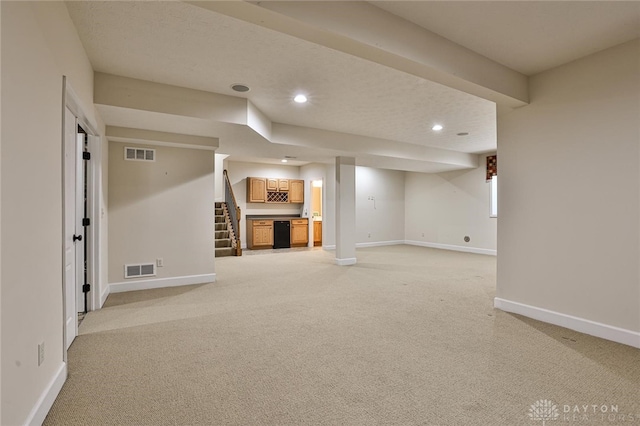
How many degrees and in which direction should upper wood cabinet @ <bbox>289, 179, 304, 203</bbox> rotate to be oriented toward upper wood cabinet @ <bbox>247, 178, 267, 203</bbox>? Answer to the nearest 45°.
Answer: approximately 90° to its right

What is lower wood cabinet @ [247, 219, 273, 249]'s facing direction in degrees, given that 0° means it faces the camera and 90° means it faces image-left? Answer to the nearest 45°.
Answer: approximately 0°

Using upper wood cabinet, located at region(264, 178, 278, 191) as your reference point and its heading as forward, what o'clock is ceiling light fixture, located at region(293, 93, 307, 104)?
The ceiling light fixture is roughly at 12 o'clock from the upper wood cabinet.

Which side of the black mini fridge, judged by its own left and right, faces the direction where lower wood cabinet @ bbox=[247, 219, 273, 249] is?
right

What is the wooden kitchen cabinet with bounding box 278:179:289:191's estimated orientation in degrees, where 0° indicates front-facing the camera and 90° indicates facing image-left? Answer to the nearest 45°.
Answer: approximately 0°

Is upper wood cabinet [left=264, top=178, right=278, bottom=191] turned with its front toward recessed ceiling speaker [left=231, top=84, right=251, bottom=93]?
yes
